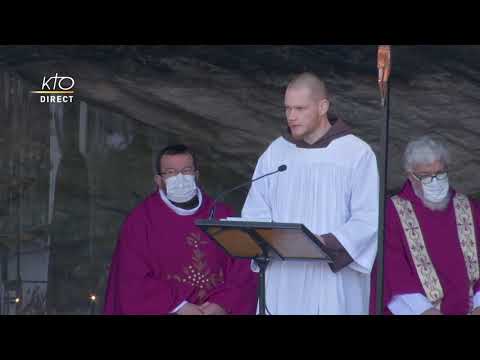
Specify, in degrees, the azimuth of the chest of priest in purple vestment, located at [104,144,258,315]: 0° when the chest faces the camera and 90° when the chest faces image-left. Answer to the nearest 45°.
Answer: approximately 315°

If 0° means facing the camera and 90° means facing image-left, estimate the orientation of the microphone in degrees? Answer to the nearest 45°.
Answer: approximately 270°
